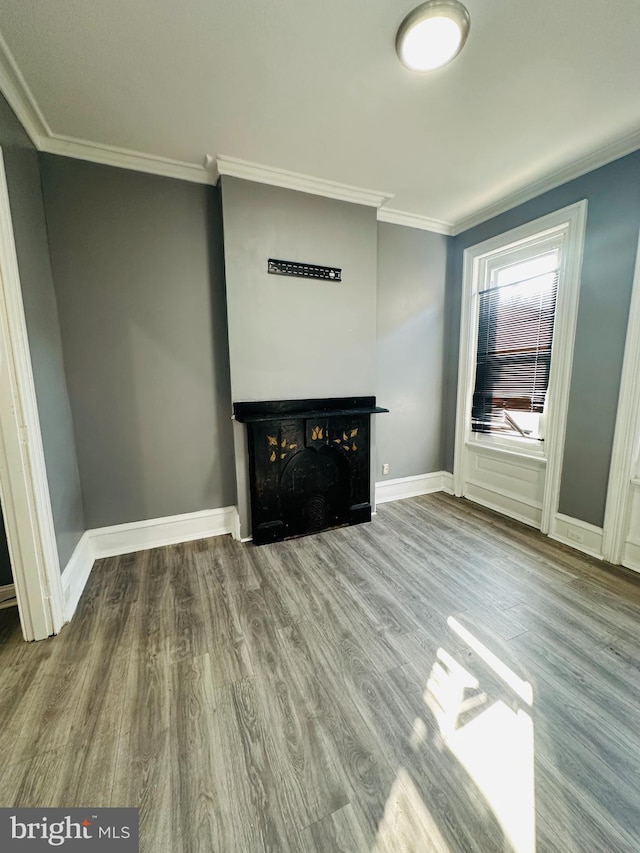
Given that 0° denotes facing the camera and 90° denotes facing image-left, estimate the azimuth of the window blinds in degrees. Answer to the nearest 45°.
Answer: approximately 45°

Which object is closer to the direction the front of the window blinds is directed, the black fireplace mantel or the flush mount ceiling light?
the black fireplace mantel

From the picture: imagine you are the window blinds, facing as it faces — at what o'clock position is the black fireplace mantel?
The black fireplace mantel is roughly at 12 o'clock from the window blinds.
